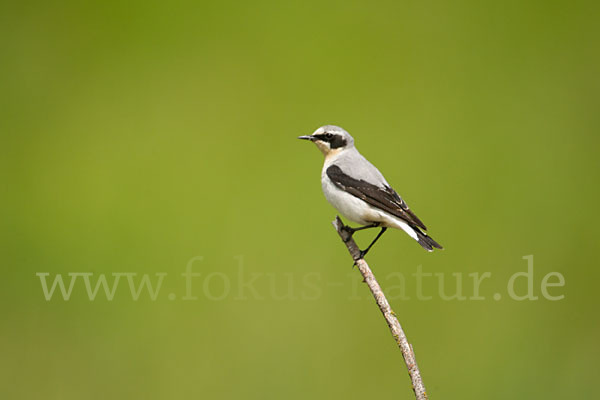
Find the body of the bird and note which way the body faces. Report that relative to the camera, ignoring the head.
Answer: to the viewer's left
